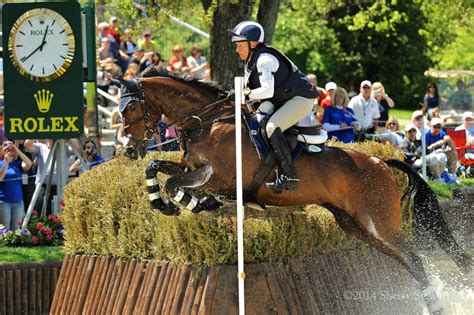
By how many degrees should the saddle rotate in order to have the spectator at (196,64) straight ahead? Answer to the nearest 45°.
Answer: approximately 90° to its right

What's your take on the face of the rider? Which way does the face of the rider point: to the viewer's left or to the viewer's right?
to the viewer's left

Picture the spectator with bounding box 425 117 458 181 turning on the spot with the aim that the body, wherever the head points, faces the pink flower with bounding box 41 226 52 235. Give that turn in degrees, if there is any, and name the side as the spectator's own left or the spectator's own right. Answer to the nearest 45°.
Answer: approximately 45° to the spectator's own right

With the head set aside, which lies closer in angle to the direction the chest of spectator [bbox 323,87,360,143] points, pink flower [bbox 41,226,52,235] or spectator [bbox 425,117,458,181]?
the pink flower

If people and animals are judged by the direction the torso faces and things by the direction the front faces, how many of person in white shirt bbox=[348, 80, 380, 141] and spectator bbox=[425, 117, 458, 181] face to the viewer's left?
0

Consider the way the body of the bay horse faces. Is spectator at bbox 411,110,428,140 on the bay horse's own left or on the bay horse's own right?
on the bay horse's own right

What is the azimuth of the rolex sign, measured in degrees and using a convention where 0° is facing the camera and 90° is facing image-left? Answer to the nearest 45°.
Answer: approximately 0°

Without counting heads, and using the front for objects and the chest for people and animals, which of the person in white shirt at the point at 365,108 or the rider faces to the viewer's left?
the rider

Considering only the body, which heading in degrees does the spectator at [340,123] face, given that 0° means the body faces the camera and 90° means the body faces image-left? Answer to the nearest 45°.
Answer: approximately 0°

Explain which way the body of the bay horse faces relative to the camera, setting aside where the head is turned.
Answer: to the viewer's left

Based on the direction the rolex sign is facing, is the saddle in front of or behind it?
in front

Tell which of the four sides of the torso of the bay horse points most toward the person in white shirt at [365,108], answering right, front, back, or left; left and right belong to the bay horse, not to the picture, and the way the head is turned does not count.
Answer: right

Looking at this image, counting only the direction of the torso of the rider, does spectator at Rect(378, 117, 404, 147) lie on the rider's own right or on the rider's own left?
on the rider's own right

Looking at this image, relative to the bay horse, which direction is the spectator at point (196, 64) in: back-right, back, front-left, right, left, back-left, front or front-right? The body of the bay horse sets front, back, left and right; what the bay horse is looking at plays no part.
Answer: right
